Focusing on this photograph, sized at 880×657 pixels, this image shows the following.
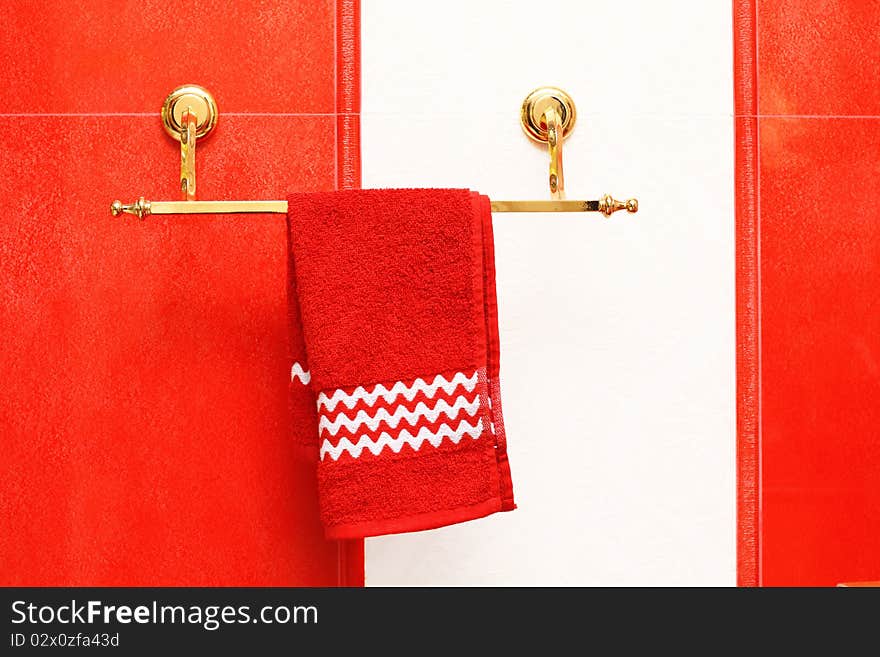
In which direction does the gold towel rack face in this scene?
toward the camera
